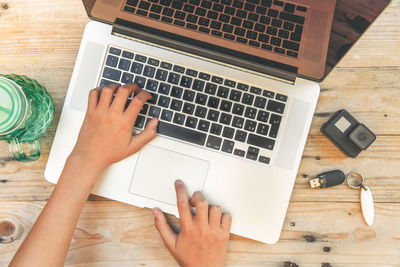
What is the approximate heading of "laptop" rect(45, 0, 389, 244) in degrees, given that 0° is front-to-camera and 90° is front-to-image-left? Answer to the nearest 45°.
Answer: approximately 0°
